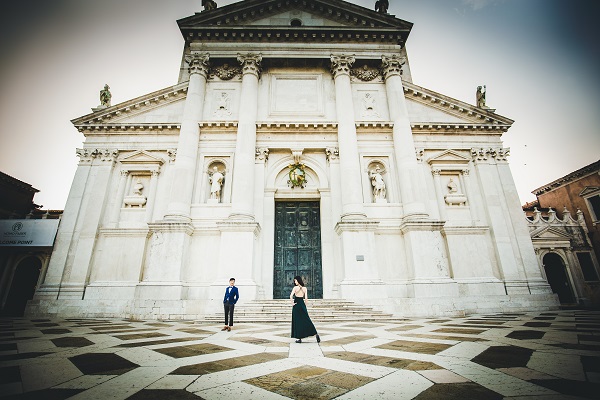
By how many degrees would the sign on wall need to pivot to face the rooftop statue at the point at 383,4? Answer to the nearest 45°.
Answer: approximately 45° to its left

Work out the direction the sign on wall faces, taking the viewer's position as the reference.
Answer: facing the viewer

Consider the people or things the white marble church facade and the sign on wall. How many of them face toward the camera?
2

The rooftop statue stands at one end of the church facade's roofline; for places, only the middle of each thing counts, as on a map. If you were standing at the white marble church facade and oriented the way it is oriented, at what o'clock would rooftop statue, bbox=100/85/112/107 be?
The rooftop statue is roughly at 3 o'clock from the white marble church facade.

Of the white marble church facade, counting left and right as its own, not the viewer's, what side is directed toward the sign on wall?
right

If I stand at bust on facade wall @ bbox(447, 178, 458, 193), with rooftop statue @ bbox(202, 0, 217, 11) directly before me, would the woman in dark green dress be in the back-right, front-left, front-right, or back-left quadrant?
front-left

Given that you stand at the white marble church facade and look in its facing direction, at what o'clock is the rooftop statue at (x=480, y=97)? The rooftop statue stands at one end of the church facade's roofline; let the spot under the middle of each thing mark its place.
The rooftop statue is roughly at 9 o'clock from the white marble church facade.

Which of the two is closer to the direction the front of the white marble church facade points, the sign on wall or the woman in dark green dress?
the woman in dark green dress

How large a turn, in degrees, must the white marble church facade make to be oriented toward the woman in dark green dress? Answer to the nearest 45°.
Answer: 0° — it already faces them

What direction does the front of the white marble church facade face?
toward the camera
